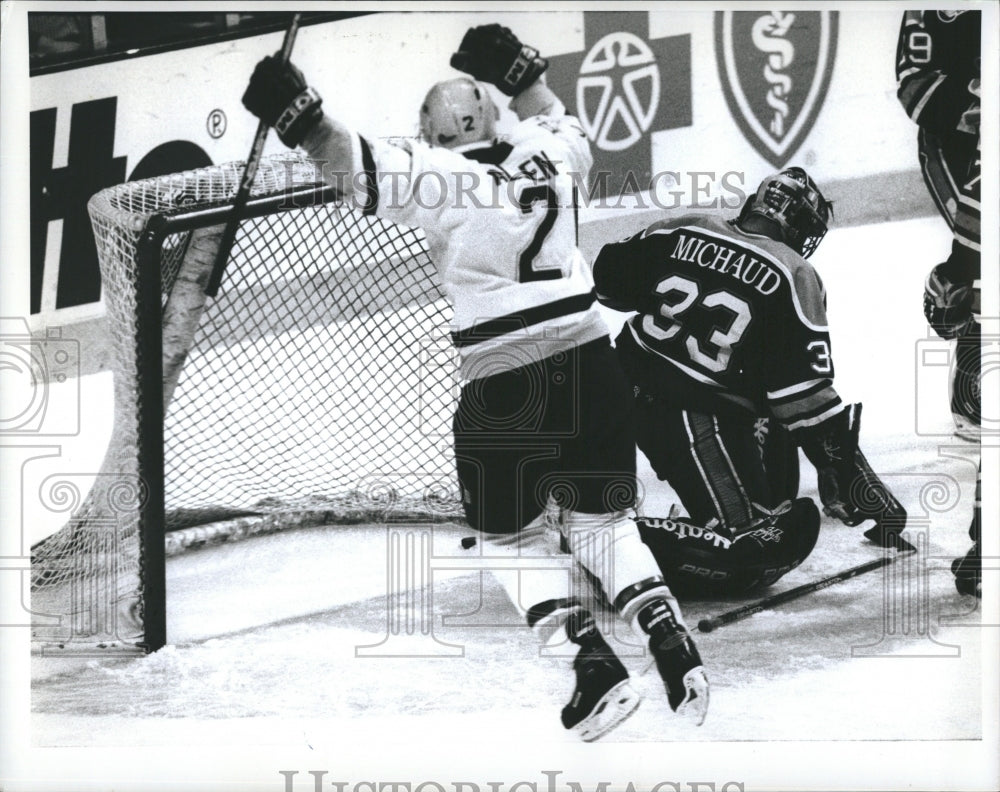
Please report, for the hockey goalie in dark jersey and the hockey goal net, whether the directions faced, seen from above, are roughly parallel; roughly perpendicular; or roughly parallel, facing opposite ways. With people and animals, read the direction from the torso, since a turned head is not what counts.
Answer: roughly perpendicular

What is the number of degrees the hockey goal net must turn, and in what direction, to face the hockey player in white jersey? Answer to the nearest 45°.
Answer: approximately 45° to its left

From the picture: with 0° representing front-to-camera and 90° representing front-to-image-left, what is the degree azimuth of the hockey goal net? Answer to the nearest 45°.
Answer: approximately 315°

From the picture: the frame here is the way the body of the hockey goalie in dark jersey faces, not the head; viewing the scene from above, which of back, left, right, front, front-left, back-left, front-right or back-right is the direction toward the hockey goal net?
back-left

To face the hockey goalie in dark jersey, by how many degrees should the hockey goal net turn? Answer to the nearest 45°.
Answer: approximately 45° to its left

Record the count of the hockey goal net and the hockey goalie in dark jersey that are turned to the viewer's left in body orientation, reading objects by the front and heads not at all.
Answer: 0

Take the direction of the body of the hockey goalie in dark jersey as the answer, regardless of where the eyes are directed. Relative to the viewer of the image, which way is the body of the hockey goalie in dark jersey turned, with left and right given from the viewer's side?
facing away from the viewer and to the right of the viewer
